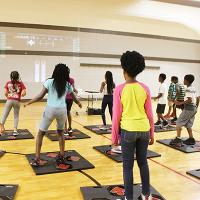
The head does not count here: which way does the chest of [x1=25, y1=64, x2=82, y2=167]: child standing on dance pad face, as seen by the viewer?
away from the camera

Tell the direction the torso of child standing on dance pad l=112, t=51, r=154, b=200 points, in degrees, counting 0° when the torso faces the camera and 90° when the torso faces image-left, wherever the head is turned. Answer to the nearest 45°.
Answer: approximately 180°

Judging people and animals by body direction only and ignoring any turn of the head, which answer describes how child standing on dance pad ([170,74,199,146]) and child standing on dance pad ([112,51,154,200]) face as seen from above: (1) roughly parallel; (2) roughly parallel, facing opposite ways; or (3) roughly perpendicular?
roughly perpendicular

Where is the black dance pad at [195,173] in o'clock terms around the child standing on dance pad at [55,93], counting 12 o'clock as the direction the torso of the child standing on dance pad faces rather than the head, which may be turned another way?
The black dance pad is roughly at 3 o'clock from the child standing on dance pad.

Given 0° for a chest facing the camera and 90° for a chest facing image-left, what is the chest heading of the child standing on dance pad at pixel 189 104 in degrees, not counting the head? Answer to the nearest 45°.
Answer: approximately 90°

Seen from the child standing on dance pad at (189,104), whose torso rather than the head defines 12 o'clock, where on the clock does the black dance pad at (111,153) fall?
The black dance pad is roughly at 11 o'clock from the child standing on dance pad.

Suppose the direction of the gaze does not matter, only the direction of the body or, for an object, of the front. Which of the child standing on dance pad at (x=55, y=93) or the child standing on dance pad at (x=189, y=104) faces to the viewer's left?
the child standing on dance pad at (x=189, y=104)
